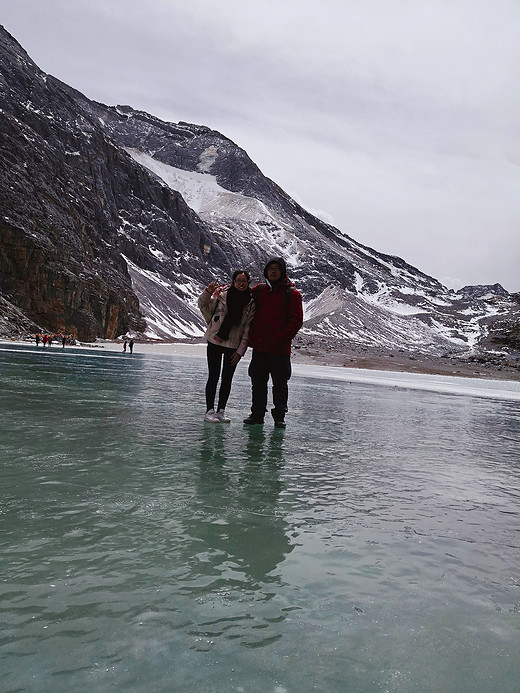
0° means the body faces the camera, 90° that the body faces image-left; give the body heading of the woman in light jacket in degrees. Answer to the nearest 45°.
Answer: approximately 0°

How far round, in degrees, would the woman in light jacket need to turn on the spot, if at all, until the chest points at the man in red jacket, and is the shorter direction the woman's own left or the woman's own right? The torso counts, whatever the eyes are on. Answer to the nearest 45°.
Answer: approximately 90° to the woman's own left
